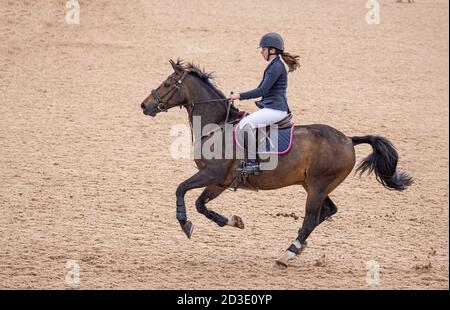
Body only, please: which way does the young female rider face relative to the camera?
to the viewer's left

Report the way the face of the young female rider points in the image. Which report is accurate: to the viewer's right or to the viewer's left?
to the viewer's left

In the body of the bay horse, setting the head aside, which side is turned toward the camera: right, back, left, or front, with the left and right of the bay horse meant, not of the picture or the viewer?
left
